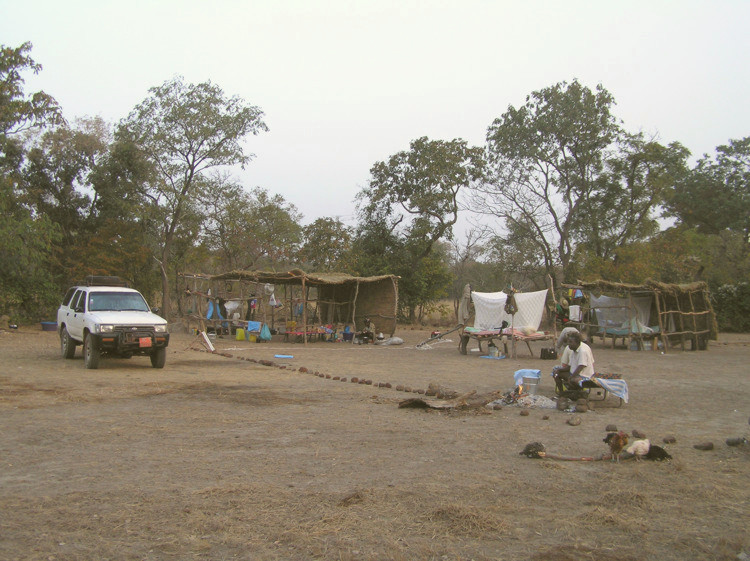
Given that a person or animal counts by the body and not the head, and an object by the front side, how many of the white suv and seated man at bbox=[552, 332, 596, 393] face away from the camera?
0

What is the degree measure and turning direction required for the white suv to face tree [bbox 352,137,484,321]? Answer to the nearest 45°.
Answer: approximately 90° to its left

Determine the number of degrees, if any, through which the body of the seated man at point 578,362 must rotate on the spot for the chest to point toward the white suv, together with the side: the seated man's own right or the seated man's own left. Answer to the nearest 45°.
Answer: approximately 45° to the seated man's own right

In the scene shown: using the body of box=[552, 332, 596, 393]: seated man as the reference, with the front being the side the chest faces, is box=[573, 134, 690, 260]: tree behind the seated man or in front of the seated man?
behind

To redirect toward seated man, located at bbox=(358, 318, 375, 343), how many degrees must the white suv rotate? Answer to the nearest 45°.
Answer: approximately 90° to its left

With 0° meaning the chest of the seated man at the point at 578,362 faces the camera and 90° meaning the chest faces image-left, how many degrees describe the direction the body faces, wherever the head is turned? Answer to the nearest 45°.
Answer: approximately 45°

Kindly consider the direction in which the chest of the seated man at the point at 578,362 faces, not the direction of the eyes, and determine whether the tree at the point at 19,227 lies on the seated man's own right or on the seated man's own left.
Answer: on the seated man's own right

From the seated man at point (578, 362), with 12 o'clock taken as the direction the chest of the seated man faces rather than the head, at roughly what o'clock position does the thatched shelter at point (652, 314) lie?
The thatched shelter is roughly at 5 o'clock from the seated man.

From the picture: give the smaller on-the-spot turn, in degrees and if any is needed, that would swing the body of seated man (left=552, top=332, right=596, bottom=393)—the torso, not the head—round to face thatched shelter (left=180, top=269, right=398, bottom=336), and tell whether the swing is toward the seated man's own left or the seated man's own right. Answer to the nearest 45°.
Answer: approximately 90° to the seated man's own right

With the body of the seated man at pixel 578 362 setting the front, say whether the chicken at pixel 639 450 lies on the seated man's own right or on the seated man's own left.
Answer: on the seated man's own left

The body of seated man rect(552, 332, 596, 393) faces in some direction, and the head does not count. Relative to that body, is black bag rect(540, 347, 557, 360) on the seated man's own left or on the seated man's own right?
on the seated man's own right
